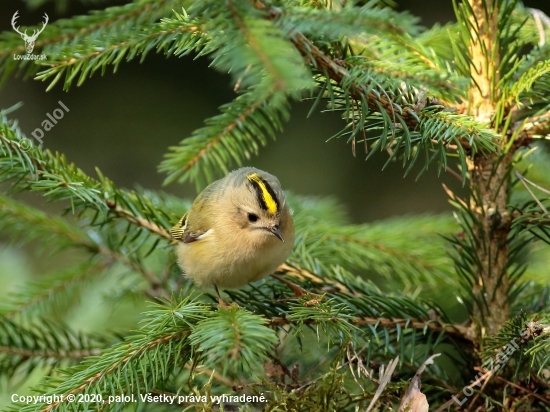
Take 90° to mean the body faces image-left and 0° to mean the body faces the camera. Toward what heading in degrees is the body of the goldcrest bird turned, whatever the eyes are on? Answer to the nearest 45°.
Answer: approximately 315°
